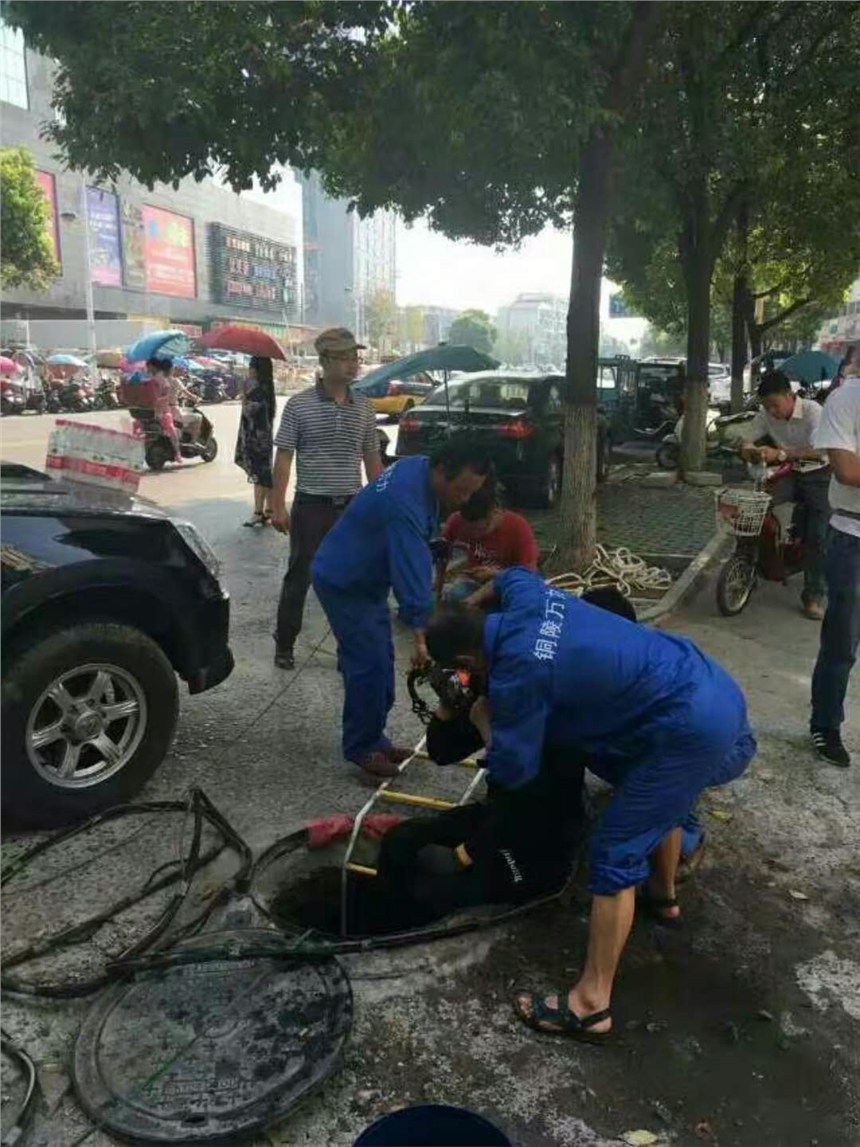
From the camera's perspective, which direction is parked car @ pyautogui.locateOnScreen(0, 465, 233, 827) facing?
to the viewer's right

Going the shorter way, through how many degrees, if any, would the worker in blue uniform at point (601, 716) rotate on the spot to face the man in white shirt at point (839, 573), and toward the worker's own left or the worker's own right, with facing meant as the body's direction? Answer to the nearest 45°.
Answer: approximately 135° to the worker's own right

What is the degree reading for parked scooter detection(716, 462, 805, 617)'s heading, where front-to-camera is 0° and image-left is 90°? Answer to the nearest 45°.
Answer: approximately 45°

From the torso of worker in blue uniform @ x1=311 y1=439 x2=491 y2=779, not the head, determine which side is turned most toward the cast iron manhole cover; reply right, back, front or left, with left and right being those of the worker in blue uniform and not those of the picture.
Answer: right

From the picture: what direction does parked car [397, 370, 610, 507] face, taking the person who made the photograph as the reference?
facing away from the viewer and to the right of the viewer

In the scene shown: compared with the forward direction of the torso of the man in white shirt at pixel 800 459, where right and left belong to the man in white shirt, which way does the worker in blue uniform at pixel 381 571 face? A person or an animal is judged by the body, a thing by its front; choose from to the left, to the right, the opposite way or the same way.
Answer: the opposite way

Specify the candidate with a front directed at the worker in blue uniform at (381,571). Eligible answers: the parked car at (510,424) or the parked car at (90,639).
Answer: the parked car at (90,639)

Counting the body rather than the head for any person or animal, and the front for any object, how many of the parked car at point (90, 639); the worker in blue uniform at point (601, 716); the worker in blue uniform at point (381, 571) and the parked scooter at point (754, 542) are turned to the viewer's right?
2

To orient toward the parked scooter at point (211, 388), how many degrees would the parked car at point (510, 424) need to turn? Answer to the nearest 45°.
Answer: approximately 90° to its left

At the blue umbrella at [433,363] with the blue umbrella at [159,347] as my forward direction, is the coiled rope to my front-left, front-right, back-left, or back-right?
back-left

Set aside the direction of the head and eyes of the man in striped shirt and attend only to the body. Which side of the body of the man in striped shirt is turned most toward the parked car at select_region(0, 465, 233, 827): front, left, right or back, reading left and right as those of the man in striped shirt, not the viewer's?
right

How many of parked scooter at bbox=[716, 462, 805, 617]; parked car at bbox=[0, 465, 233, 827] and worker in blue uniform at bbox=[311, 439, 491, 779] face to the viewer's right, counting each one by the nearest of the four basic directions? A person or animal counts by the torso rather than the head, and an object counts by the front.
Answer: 2

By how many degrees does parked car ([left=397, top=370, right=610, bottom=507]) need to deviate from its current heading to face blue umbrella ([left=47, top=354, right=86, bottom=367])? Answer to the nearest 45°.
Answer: approximately 90° to its left

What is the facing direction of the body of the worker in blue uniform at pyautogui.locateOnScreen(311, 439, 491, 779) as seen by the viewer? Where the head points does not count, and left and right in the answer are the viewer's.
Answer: facing to the right of the viewer

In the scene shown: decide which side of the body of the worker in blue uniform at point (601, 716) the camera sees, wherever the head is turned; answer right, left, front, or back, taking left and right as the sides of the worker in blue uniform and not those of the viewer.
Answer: left
